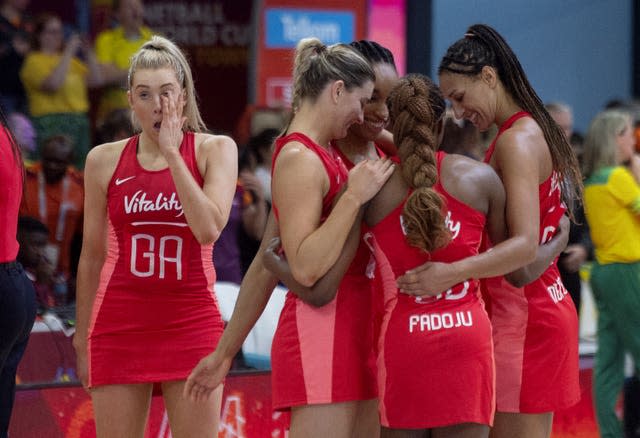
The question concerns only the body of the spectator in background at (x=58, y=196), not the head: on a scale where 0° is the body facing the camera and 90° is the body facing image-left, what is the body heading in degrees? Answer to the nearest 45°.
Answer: approximately 0°

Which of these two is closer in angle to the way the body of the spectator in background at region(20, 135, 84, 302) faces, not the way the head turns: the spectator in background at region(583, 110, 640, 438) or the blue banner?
the spectator in background

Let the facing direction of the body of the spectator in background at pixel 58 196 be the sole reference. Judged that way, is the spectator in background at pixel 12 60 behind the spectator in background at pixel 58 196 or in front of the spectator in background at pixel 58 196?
behind

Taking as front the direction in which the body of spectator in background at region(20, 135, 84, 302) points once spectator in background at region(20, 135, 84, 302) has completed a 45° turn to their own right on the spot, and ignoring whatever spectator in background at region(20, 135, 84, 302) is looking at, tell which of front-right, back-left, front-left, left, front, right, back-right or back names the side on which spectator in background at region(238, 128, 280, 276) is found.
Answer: back-left

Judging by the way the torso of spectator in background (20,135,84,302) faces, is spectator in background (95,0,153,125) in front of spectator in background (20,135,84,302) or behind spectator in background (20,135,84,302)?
behind

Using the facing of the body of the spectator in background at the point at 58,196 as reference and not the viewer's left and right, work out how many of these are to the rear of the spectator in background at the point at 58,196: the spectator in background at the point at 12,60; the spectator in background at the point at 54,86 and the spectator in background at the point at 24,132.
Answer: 3

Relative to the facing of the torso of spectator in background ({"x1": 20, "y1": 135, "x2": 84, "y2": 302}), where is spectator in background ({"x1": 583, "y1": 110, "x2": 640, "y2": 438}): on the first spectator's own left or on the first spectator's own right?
on the first spectator's own left

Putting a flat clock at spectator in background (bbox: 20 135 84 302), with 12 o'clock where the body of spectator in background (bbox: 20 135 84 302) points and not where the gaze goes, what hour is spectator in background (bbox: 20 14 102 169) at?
spectator in background (bbox: 20 14 102 169) is roughly at 6 o'clock from spectator in background (bbox: 20 135 84 302).

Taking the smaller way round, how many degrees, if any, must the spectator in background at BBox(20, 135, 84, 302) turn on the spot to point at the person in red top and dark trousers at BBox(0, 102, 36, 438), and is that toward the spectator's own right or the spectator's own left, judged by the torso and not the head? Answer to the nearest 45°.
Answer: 0° — they already face them

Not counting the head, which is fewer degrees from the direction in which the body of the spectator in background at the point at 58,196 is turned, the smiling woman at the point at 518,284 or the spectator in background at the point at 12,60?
the smiling woman

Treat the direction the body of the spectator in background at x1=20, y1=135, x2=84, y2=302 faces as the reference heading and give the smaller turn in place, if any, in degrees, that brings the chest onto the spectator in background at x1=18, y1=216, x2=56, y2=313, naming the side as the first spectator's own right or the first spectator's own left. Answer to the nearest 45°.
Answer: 0° — they already face them
